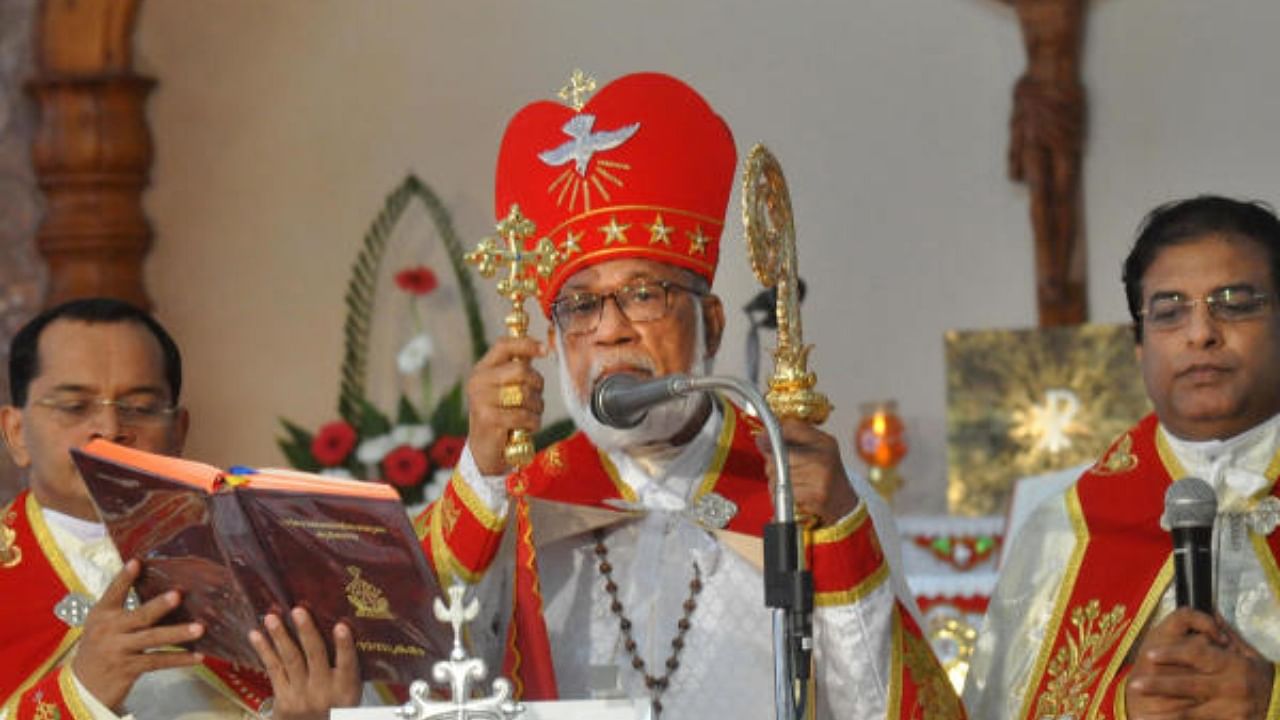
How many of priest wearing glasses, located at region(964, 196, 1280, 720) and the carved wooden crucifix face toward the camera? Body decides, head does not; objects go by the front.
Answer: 2

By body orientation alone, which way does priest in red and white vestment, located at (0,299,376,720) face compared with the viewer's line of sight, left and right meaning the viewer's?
facing the viewer and to the right of the viewer

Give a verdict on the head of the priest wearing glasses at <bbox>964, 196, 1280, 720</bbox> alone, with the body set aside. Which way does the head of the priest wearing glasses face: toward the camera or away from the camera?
toward the camera

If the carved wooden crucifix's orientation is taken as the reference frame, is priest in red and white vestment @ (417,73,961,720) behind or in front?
in front

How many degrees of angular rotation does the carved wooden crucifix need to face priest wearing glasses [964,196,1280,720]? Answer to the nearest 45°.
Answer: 0° — it already faces them

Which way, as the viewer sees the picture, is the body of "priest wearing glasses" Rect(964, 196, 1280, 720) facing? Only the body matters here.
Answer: toward the camera

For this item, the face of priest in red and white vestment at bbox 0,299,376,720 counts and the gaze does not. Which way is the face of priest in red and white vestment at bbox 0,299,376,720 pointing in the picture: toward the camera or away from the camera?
toward the camera

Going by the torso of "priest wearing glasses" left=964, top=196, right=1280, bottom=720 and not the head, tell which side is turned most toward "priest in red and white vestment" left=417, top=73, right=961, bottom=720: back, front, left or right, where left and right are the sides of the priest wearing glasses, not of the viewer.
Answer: right

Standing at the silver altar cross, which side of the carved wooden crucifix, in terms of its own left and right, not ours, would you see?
front

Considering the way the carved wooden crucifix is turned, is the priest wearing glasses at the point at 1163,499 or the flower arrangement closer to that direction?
the priest wearing glasses

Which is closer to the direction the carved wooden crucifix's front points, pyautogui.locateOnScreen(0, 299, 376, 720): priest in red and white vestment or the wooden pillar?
the priest in red and white vestment

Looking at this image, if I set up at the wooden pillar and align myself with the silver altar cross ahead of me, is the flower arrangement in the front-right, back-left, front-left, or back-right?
front-left

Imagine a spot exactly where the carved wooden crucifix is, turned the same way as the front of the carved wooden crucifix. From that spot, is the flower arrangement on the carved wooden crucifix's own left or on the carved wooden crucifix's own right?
on the carved wooden crucifix's own right

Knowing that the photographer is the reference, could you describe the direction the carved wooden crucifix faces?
facing the viewer

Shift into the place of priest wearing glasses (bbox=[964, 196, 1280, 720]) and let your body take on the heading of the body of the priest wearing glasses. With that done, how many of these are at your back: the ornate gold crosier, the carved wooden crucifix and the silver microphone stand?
1
